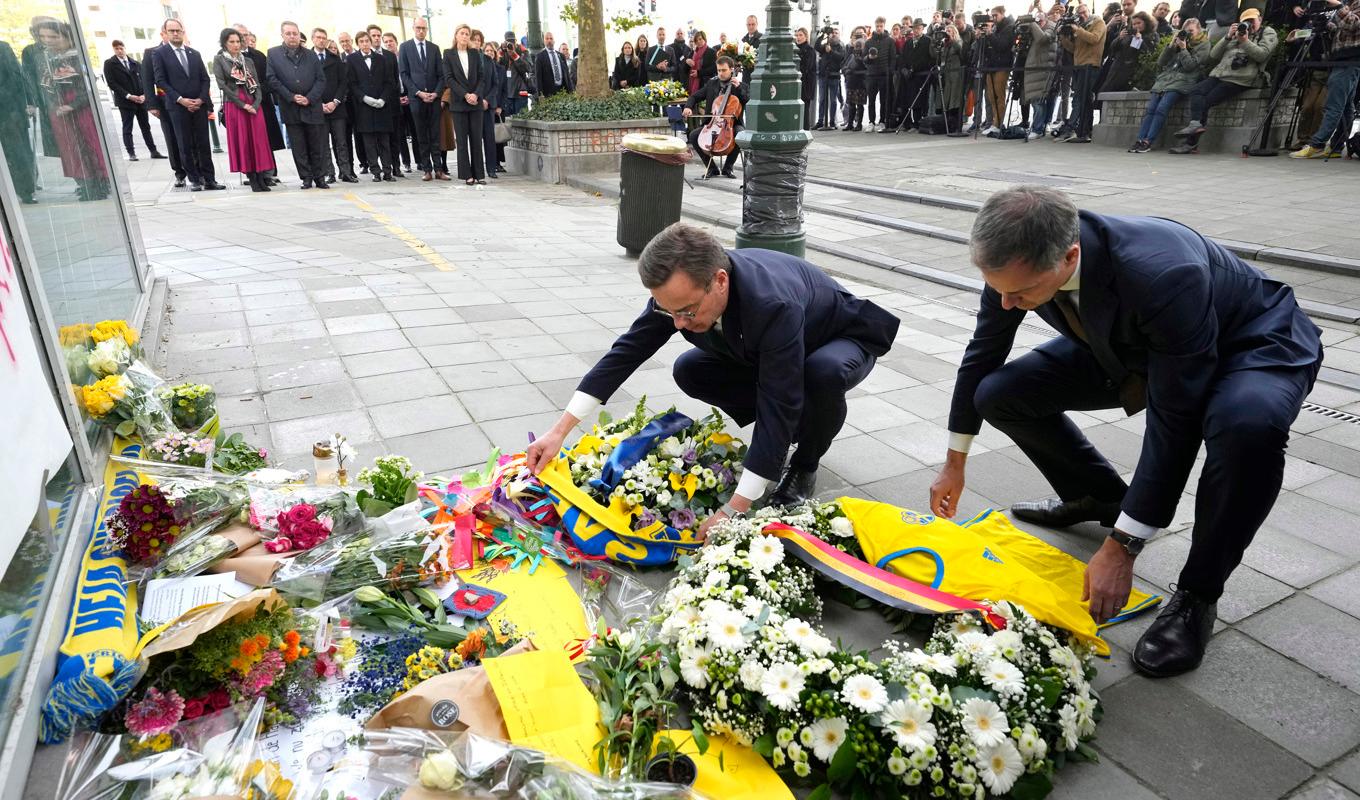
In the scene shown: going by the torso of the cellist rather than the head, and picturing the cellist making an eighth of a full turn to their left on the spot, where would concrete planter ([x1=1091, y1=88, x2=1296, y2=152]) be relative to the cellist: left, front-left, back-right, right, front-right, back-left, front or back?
front-left

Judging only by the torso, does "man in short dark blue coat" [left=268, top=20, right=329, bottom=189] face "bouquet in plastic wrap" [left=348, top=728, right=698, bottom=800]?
yes

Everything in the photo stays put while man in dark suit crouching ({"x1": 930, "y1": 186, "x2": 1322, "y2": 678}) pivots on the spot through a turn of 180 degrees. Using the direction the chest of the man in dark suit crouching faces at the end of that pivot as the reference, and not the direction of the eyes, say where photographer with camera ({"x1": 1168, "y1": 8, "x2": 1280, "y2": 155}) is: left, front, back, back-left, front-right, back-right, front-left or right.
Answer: front-left

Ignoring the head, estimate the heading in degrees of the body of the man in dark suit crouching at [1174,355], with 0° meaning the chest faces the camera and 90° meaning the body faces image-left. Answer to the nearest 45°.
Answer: approximately 45°

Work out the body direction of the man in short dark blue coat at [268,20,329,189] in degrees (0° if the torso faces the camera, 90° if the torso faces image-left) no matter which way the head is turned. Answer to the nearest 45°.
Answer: approximately 0°

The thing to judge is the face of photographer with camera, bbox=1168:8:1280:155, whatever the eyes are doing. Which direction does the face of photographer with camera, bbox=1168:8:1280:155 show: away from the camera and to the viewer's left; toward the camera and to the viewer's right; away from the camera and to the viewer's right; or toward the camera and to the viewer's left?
toward the camera and to the viewer's left

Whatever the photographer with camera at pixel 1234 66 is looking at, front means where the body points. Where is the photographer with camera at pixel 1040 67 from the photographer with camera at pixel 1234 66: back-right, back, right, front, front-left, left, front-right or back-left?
right

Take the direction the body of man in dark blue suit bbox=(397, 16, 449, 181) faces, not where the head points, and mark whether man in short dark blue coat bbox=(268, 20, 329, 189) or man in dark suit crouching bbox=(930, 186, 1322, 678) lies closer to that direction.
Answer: the man in dark suit crouching

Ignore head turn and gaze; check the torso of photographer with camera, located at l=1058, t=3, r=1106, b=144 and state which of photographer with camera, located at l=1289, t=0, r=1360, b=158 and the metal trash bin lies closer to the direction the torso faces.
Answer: the metal trash bin

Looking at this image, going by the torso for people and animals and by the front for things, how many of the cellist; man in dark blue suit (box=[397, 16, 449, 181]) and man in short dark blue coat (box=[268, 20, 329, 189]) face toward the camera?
3

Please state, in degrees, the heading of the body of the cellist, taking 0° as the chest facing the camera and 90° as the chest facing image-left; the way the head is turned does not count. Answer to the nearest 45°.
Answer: approximately 0°

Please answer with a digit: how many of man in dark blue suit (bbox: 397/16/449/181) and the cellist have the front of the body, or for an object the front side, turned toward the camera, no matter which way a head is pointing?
2

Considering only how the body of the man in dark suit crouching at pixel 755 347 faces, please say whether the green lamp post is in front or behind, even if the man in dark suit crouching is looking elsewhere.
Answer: behind
